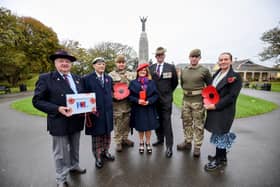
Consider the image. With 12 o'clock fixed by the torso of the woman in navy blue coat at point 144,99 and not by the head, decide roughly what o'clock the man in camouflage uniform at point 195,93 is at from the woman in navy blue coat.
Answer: The man in camouflage uniform is roughly at 9 o'clock from the woman in navy blue coat.

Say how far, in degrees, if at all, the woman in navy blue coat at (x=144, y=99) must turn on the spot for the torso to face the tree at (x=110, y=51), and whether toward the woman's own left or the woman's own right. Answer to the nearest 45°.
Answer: approximately 180°

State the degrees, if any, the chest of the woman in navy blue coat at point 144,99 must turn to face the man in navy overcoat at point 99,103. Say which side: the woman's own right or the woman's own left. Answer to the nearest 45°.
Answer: approximately 45° to the woman's own right

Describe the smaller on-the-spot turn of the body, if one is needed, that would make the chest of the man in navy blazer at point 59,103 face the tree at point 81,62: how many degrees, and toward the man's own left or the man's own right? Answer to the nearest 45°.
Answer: approximately 135° to the man's own left

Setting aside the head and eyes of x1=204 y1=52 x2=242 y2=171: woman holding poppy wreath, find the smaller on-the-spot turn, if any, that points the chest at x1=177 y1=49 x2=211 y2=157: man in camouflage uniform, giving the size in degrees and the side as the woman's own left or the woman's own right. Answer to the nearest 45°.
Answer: approximately 90° to the woman's own right

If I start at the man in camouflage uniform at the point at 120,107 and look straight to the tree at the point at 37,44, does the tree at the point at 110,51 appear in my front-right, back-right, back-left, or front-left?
front-right

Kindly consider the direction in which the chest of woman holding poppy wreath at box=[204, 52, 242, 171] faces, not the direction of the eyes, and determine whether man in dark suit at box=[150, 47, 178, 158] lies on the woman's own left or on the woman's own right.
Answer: on the woman's own right

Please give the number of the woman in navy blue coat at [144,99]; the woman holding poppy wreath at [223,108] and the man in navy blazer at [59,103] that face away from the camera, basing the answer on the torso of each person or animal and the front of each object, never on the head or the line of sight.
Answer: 0

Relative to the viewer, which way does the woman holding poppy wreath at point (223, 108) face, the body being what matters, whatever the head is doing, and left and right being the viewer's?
facing the viewer and to the left of the viewer

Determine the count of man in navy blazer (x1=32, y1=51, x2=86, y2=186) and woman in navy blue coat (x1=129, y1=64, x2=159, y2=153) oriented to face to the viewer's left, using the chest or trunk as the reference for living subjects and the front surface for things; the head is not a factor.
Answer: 0

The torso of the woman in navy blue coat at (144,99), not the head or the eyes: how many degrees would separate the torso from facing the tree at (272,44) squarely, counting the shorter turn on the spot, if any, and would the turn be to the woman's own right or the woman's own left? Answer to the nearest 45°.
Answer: approximately 135° to the woman's own left

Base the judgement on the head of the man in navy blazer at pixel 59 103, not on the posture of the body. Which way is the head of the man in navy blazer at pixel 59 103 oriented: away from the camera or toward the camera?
toward the camera

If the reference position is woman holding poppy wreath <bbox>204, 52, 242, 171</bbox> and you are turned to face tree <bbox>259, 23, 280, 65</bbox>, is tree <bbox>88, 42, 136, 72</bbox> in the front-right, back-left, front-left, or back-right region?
front-left

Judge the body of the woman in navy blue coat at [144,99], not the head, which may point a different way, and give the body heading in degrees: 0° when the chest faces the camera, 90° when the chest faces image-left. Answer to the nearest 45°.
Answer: approximately 0°
